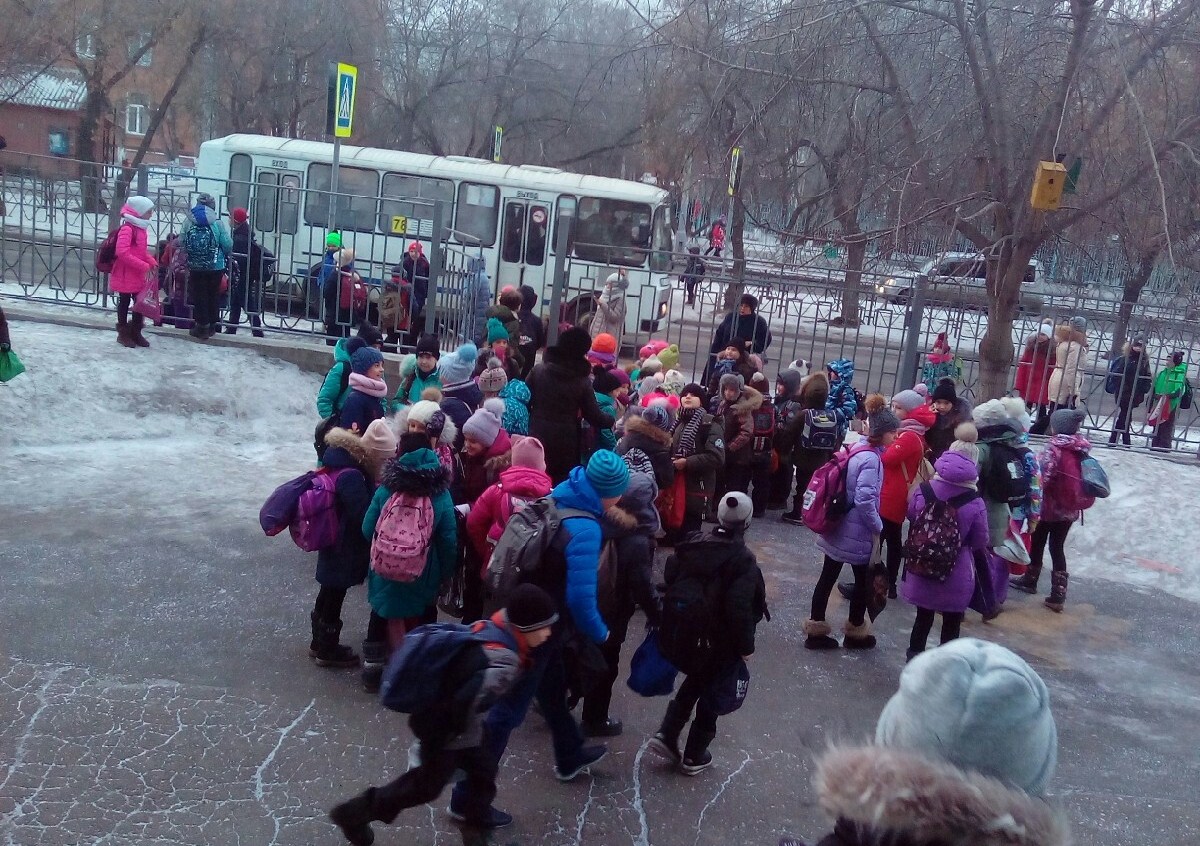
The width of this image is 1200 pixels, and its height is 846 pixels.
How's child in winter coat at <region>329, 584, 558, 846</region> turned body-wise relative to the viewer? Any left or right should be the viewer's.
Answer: facing to the right of the viewer

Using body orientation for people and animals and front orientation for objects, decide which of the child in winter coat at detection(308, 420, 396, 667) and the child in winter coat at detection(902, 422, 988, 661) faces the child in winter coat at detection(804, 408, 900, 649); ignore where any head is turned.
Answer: the child in winter coat at detection(308, 420, 396, 667)

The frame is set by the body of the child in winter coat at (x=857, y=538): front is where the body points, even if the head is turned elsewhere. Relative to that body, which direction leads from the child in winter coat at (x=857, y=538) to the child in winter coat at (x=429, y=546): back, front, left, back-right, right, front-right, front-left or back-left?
back-right

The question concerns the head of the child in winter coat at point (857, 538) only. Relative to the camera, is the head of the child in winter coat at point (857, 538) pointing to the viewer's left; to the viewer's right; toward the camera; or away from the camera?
to the viewer's right

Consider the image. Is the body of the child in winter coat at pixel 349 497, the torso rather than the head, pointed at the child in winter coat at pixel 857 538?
yes

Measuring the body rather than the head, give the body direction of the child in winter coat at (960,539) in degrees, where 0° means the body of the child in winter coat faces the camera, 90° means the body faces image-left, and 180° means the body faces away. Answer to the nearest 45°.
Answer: approximately 225°

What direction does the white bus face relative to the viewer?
to the viewer's right

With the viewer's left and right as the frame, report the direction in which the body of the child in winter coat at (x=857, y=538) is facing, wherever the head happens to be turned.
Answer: facing to the right of the viewer
